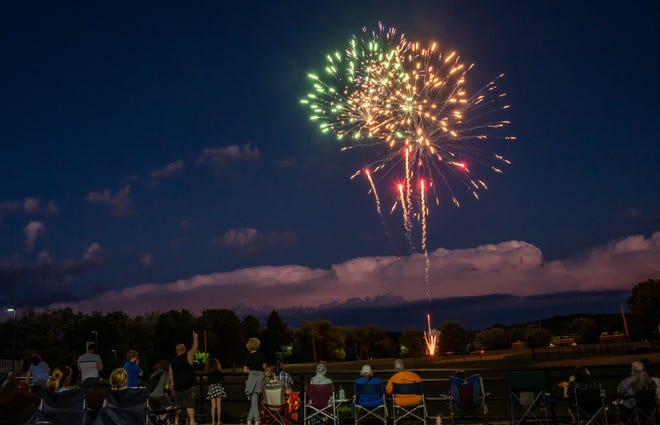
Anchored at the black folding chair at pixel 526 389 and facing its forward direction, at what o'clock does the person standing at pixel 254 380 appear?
The person standing is roughly at 9 o'clock from the black folding chair.

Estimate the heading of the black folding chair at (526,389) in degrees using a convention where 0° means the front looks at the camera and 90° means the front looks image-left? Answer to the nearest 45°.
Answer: approximately 180°

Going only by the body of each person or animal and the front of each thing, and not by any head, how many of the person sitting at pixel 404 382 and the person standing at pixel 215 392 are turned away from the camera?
2

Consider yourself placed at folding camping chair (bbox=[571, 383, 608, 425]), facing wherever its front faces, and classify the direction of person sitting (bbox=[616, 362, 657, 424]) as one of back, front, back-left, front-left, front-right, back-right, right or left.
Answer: right

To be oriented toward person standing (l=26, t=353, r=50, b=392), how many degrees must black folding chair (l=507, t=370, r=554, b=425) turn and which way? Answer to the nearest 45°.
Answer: approximately 90° to its left

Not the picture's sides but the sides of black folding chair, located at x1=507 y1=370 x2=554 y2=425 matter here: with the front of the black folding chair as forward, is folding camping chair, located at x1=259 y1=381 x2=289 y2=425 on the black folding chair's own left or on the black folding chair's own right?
on the black folding chair's own left

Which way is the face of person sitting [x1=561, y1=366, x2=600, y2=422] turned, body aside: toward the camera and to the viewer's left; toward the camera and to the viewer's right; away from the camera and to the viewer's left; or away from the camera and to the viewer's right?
away from the camera and to the viewer's left

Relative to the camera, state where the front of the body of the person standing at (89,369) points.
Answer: away from the camera

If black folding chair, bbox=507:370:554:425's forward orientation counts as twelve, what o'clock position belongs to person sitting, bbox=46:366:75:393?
The person sitting is roughly at 8 o'clock from the black folding chair.

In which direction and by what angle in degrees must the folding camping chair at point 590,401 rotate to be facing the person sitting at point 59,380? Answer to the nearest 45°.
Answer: approximately 135° to its left

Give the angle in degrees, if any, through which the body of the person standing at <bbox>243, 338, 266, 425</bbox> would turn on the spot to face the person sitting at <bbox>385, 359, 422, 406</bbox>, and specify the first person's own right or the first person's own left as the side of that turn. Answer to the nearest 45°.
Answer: approximately 135° to the first person's own right

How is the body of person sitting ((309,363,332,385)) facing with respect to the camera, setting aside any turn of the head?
away from the camera

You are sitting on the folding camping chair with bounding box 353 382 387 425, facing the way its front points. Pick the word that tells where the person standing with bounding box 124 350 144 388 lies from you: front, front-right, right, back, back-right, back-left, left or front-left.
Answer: left

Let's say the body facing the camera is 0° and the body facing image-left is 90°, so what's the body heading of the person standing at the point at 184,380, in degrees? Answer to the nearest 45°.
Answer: approximately 180°

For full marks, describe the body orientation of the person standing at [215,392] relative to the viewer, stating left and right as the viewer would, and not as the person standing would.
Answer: facing away from the viewer

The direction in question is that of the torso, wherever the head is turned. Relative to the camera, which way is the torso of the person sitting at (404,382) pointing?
away from the camera

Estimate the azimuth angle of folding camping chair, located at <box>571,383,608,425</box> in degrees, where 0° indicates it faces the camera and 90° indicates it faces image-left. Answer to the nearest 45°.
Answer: approximately 180°
